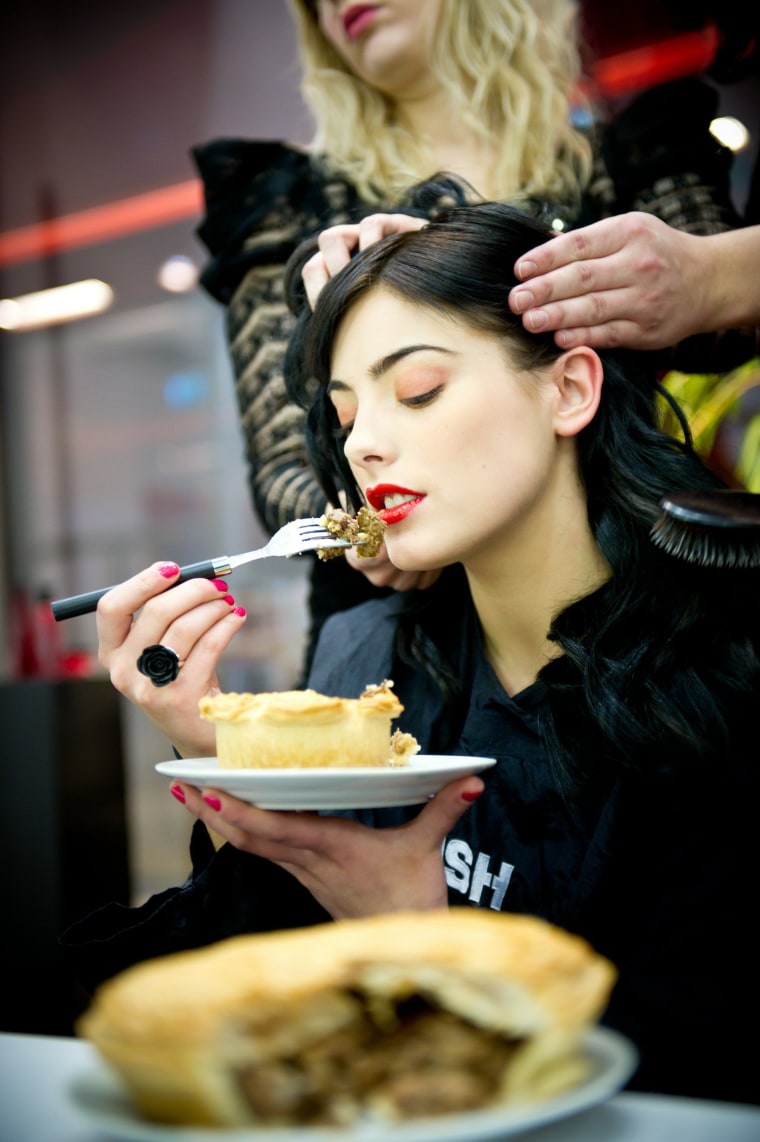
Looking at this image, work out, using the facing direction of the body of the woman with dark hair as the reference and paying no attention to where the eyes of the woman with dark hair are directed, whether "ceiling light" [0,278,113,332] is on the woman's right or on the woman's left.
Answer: on the woman's right

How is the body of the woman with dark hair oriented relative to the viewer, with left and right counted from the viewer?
facing the viewer and to the left of the viewer

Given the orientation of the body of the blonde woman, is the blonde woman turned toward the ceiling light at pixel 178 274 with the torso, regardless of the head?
no

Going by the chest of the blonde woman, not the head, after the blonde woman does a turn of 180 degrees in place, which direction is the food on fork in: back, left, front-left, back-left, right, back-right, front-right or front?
back

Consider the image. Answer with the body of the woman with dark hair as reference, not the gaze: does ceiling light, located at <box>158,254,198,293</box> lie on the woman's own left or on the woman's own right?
on the woman's own right

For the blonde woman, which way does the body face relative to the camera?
toward the camera

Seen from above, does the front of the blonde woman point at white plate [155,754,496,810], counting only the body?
yes

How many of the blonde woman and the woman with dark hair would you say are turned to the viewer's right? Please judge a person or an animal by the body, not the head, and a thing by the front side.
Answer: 0

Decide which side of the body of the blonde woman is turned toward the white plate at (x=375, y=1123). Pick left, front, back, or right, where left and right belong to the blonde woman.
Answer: front

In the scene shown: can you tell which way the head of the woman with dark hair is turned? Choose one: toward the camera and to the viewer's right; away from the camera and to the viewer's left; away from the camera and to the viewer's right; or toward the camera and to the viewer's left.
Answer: toward the camera and to the viewer's left
